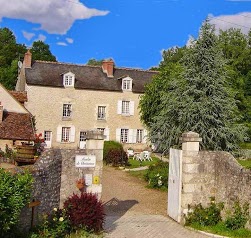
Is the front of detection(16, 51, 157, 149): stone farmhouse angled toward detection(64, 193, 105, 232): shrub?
yes

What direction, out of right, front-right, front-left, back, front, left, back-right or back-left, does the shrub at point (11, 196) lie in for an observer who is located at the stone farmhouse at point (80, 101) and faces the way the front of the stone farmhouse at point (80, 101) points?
front

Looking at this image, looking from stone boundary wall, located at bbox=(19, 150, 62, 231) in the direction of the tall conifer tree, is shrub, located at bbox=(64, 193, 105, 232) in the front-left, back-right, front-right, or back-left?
front-right

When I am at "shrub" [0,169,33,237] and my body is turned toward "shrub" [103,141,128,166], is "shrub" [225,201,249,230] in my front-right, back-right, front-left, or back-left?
front-right

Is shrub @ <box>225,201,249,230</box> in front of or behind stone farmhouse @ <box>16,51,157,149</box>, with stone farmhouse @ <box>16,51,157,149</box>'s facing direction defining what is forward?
in front

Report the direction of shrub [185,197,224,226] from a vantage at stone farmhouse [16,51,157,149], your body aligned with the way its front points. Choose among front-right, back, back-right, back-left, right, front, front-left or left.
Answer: front

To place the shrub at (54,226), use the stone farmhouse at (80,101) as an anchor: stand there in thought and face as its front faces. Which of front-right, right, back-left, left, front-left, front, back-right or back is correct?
front

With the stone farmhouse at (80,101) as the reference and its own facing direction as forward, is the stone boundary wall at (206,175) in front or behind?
in front

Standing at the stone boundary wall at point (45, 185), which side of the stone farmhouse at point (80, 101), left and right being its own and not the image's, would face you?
front

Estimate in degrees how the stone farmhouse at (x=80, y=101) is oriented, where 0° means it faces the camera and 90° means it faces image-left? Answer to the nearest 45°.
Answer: approximately 0°

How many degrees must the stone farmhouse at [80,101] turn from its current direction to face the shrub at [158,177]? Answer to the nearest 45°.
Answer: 0° — it already faces it
